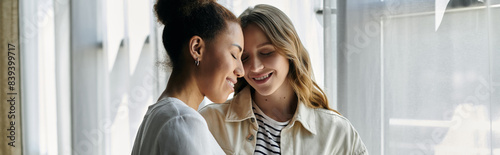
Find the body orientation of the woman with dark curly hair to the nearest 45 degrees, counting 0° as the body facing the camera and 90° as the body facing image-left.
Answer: approximately 270°

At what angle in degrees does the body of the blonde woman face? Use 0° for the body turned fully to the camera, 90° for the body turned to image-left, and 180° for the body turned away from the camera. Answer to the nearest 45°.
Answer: approximately 0°

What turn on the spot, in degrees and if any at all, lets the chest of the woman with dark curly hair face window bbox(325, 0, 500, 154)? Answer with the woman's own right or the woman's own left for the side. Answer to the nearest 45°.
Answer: approximately 45° to the woman's own left

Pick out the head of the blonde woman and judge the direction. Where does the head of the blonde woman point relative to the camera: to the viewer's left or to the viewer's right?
to the viewer's left

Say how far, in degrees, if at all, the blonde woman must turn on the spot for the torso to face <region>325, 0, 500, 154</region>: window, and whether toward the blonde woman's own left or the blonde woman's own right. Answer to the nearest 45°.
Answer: approximately 135° to the blonde woman's own left

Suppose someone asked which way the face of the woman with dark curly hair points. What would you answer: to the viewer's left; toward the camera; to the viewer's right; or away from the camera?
to the viewer's right
